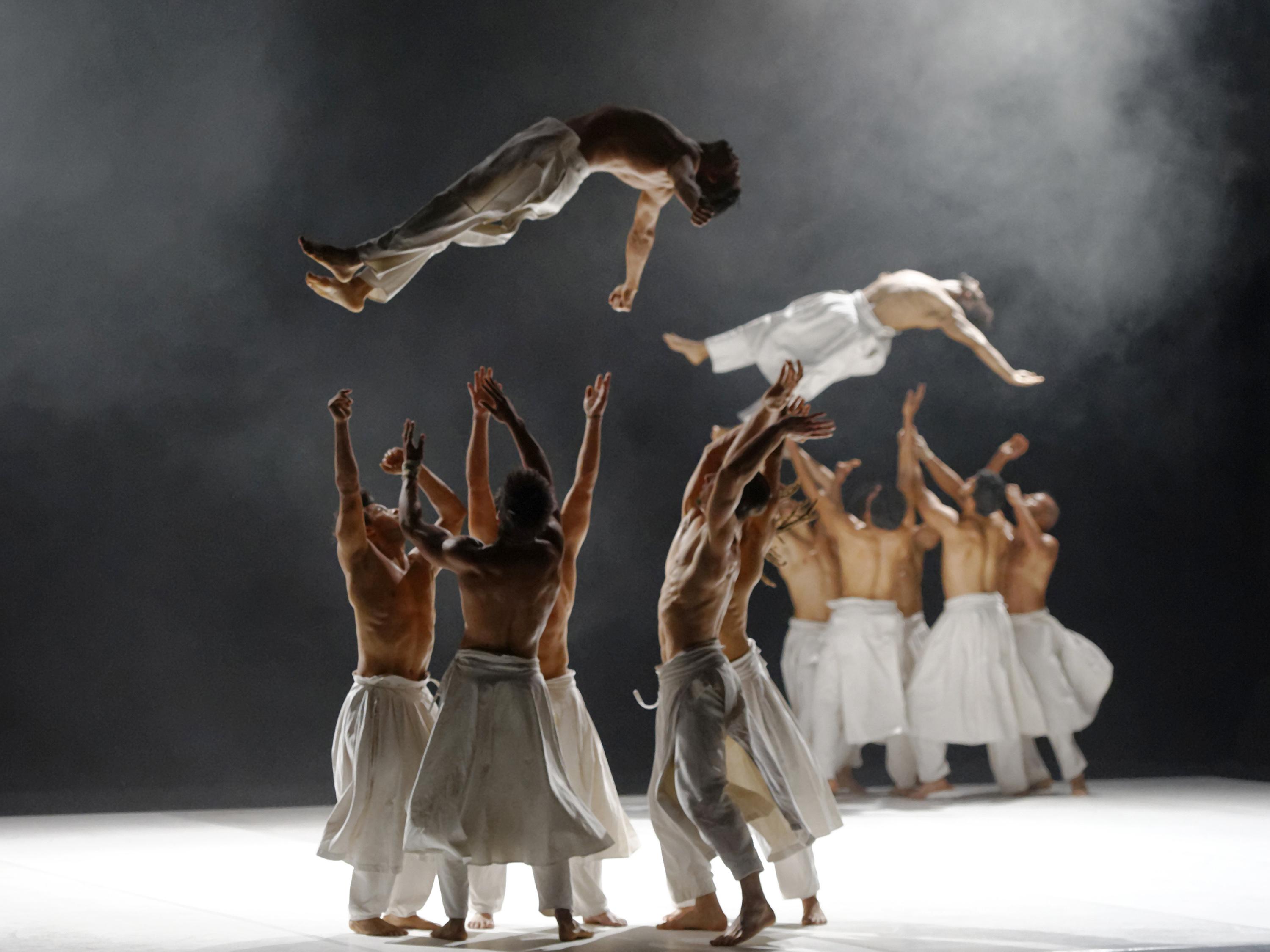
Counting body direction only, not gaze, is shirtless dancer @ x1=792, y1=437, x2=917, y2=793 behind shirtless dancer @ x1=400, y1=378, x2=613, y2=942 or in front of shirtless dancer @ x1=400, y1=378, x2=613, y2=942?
in front

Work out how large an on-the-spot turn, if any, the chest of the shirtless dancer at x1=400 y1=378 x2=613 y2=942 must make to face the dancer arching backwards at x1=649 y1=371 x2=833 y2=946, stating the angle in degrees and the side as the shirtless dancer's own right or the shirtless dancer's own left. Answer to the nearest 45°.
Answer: approximately 90° to the shirtless dancer's own right

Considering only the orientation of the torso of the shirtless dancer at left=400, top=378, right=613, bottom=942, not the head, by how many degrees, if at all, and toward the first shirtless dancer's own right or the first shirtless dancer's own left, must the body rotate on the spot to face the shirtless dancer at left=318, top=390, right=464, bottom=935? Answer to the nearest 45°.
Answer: approximately 45° to the first shirtless dancer's own left

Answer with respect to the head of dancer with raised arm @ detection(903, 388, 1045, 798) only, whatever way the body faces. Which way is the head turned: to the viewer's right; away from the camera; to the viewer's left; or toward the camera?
away from the camera

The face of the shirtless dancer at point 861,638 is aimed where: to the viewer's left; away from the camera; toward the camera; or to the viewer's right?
away from the camera

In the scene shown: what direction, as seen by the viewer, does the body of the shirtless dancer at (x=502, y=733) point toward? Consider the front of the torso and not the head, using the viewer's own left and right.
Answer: facing away from the viewer
